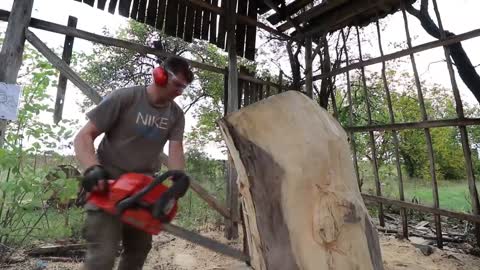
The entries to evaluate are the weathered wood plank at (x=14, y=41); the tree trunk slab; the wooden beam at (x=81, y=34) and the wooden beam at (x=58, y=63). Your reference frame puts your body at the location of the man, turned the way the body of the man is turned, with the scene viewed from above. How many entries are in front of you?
1

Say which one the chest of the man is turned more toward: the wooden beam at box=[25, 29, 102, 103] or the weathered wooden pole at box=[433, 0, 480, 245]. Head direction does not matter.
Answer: the weathered wooden pole

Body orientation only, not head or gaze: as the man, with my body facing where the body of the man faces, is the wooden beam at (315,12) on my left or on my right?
on my left

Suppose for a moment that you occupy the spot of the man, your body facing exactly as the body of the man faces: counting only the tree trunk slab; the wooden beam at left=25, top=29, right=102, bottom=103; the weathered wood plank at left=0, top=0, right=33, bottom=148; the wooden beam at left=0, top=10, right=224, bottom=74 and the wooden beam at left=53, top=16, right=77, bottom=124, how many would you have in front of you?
1

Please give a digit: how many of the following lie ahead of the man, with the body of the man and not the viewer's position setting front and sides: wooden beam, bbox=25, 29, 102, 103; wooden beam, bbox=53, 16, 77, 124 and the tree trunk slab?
1

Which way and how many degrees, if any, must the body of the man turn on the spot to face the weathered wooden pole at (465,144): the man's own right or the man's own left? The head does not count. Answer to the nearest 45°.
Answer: approximately 45° to the man's own left

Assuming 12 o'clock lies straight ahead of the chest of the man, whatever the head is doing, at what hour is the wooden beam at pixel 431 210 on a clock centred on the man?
The wooden beam is roughly at 10 o'clock from the man.

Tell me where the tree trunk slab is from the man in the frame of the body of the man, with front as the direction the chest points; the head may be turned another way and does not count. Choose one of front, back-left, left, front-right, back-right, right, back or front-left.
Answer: front

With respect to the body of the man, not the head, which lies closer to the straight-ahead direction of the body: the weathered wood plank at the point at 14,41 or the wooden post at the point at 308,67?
the wooden post
